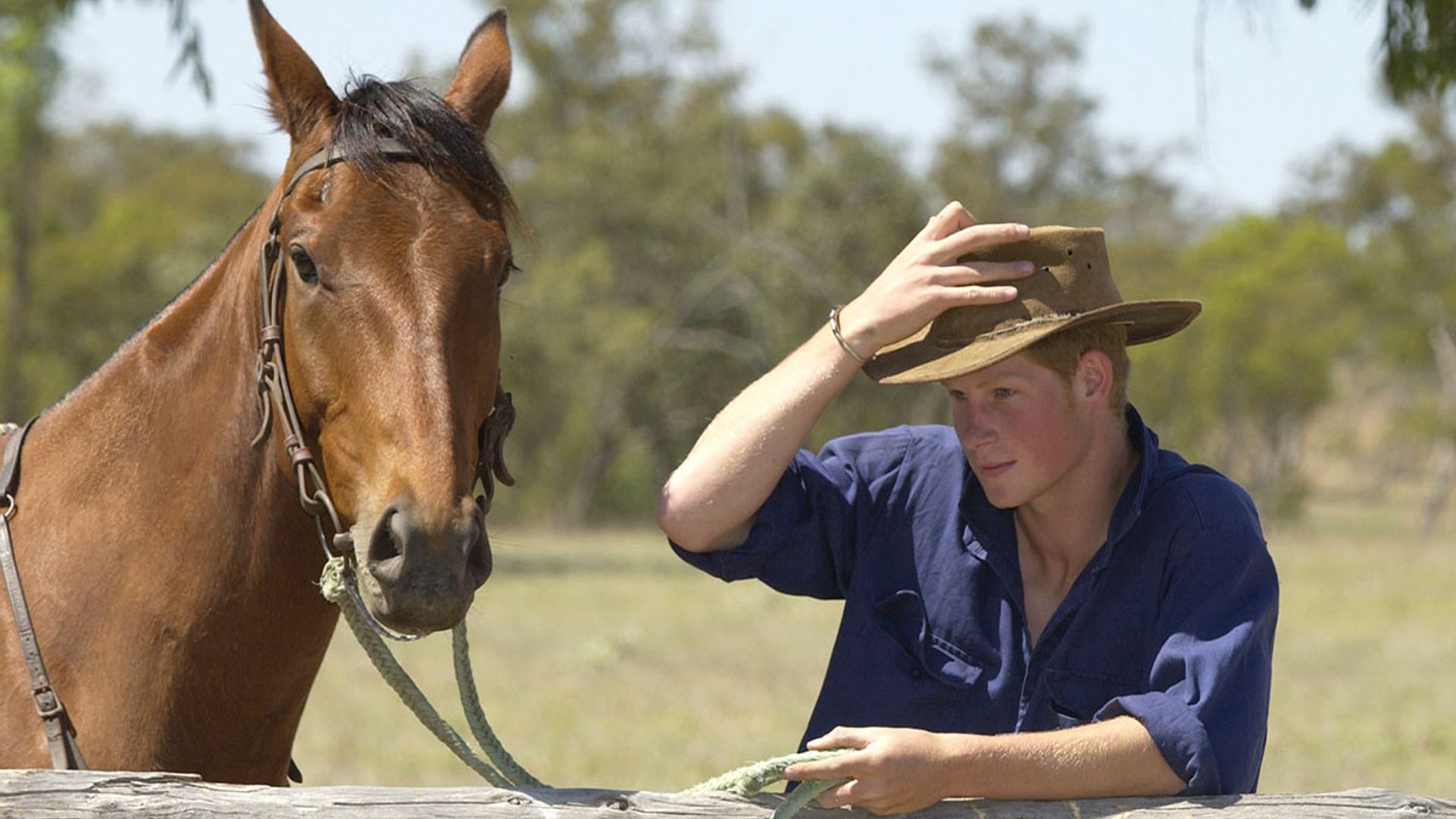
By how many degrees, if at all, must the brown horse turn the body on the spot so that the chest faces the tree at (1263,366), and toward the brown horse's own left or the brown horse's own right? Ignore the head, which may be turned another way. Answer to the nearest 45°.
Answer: approximately 90° to the brown horse's own left

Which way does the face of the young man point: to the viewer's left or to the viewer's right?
to the viewer's left

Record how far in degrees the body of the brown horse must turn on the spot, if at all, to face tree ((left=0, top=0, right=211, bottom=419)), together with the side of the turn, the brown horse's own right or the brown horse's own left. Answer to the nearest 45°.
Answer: approximately 135° to the brown horse's own left

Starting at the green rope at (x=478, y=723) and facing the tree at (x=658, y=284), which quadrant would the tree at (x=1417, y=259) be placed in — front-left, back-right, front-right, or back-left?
front-right

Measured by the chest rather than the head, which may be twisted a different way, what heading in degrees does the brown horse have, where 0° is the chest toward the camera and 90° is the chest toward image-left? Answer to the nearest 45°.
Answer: approximately 315°

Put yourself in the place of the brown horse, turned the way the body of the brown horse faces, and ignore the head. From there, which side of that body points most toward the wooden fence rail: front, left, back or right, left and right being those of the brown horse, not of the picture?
front

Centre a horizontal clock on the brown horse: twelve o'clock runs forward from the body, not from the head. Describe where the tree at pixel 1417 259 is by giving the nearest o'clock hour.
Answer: The tree is roughly at 9 o'clock from the brown horse.

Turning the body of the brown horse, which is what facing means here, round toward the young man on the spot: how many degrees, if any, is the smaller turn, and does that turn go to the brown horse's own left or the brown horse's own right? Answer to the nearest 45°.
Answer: approximately 45° to the brown horse's own left

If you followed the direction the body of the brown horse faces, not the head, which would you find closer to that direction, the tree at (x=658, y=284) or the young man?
the young man

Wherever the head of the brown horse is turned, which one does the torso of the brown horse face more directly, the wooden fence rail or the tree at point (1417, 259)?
the wooden fence rail

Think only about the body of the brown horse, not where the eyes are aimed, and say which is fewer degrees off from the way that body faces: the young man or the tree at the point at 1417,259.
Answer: the young man
